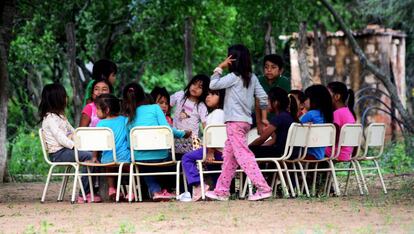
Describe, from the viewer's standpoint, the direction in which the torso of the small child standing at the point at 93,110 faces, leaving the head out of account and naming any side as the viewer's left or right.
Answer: facing the viewer and to the right of the viewer

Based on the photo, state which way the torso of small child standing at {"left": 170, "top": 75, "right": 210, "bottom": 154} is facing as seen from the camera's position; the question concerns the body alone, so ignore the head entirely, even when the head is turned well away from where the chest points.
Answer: toward the camera

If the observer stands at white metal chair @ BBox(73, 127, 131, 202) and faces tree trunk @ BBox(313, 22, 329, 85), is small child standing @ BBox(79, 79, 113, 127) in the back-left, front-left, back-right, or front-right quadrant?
front-left

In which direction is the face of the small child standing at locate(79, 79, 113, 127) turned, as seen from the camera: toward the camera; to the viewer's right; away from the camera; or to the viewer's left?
toward the camera
